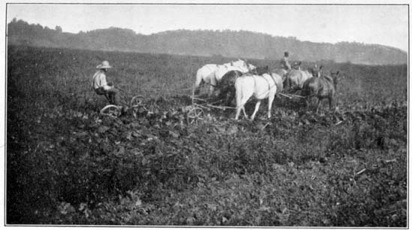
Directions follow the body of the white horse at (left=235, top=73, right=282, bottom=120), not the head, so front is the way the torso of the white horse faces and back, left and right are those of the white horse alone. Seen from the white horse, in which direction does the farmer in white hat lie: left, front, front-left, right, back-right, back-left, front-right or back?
back-left

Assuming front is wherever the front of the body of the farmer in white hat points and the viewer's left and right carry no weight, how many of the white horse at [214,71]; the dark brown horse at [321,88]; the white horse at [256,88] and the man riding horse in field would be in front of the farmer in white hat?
4

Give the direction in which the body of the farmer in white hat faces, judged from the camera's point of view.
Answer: to the viewer's right

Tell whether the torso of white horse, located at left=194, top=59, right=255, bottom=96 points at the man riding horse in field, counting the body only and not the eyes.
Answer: yes

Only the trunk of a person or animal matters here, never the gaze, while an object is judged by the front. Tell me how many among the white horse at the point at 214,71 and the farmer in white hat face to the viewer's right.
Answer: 2

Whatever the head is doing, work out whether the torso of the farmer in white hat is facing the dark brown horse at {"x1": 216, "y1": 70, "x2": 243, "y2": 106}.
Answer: yes

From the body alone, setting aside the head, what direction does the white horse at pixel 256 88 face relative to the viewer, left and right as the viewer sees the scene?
facing away from the viewer and to the right of the viewer

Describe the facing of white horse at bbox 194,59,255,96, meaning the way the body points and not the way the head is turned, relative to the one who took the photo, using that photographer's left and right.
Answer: facing to the right of the viewer

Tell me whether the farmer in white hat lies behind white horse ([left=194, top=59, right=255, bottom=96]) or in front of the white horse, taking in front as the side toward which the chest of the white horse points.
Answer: behind
